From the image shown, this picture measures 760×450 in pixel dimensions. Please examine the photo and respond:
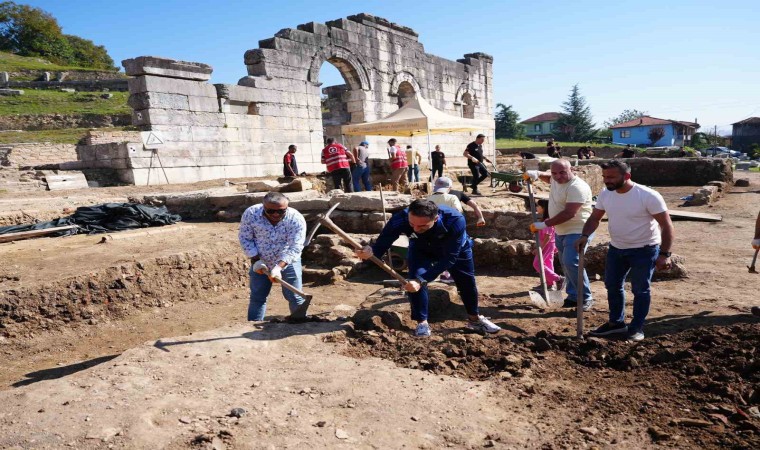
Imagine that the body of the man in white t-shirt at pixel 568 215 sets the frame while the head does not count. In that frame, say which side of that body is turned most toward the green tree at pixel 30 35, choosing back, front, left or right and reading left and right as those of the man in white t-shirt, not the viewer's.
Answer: right

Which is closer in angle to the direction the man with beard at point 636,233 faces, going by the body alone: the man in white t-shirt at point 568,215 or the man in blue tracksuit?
the man in blue tracksuit

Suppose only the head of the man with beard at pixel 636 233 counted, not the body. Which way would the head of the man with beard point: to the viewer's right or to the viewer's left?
to the viewer's left

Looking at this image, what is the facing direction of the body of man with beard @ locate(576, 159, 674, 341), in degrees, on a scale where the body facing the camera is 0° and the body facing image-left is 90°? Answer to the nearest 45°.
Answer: approximately 45°

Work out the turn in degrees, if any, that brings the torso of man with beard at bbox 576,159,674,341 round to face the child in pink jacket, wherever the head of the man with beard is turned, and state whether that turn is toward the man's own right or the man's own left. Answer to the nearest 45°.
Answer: approximately 90° to the man's own right

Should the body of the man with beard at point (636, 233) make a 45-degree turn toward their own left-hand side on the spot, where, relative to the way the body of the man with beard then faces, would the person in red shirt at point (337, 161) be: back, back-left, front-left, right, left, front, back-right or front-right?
back-right

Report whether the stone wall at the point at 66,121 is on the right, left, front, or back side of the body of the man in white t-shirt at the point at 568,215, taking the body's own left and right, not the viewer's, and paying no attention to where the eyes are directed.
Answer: right

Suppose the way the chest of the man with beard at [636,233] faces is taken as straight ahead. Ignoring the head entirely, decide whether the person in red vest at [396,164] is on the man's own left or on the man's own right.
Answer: on the man's own right

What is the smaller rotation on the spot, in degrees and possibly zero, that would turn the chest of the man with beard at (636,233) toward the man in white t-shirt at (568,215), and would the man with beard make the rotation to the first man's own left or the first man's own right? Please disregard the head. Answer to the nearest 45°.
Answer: approximately 90° to the first man's own right
